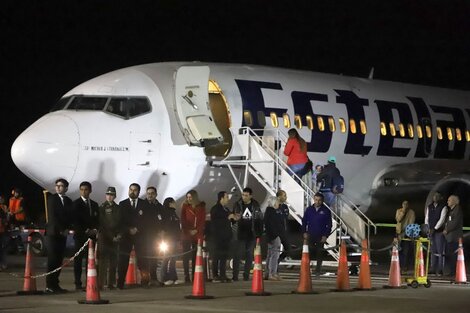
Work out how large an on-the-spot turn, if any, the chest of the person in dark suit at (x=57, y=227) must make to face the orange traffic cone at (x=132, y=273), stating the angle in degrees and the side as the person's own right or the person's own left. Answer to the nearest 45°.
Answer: approximately 90° to the person's own left

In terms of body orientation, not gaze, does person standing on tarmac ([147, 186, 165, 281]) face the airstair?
no

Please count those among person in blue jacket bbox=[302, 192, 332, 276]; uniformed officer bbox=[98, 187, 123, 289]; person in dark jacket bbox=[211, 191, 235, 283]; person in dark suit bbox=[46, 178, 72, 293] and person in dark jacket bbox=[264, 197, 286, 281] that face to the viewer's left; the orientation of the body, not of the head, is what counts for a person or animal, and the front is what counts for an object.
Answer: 0

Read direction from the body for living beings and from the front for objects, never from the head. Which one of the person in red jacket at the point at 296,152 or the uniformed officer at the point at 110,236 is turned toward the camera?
the uniformed officer

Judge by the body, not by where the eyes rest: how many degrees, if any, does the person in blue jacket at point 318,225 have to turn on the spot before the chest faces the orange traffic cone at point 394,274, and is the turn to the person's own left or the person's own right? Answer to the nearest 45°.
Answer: approximately 45° to the person's own left

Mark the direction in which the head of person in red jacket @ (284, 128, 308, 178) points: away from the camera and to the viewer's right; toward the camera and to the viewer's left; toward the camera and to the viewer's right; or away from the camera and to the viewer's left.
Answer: away from the camera and to the viewer's left

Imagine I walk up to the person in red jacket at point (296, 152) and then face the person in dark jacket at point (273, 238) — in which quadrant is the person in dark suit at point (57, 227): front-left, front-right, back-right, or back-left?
front-right

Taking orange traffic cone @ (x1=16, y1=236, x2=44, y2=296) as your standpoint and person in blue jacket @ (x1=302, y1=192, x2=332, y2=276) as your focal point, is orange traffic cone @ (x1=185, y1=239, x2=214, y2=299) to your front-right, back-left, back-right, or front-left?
front-right

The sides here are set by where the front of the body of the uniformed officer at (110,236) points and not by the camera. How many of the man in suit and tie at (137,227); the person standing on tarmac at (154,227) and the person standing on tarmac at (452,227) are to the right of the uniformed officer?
0

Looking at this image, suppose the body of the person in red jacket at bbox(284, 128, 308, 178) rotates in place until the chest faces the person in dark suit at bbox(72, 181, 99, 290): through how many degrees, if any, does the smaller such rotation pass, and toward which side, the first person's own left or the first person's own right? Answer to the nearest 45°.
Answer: approximately 90° to the first person's own left
